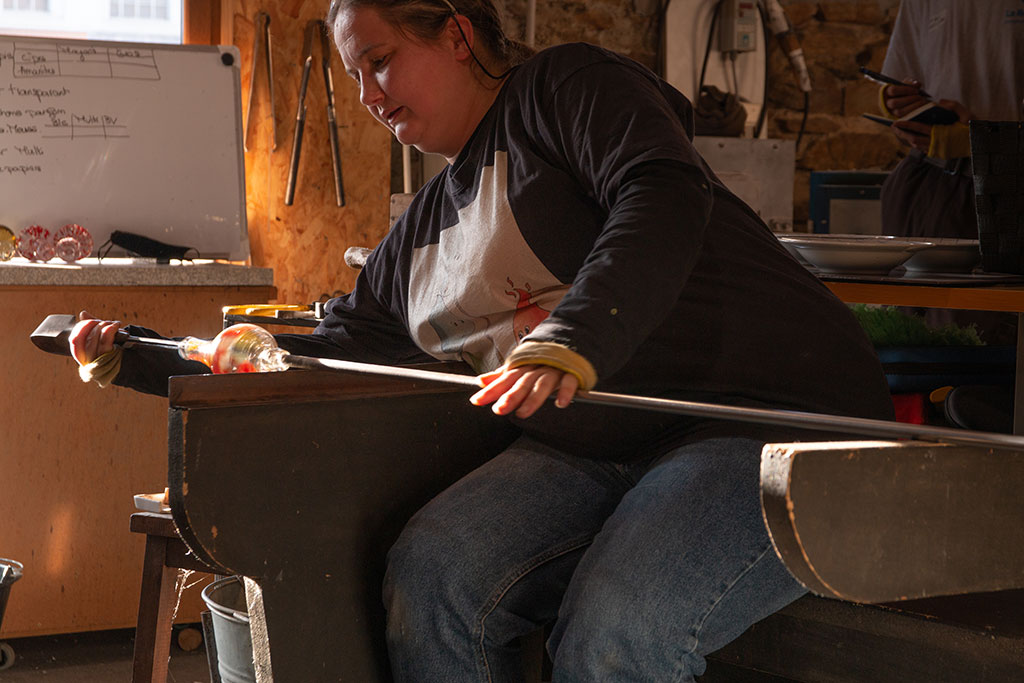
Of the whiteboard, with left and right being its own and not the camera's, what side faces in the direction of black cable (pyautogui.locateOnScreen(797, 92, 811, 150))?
left

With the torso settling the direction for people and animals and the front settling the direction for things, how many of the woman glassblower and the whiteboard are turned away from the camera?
0

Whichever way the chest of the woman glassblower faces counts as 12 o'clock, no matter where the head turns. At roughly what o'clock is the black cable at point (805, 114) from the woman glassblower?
The black cable is roughly at 5 o'clock from the woman glassblower.

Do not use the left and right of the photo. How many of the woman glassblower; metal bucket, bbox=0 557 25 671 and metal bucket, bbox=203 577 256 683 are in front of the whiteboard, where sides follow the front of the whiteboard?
3

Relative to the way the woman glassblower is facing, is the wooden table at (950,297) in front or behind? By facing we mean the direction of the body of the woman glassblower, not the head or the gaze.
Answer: behind

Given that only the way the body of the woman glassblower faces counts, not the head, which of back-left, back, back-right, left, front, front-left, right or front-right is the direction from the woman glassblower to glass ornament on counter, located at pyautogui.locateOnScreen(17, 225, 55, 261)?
right

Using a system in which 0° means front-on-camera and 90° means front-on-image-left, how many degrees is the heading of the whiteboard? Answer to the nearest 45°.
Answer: approximately 0°

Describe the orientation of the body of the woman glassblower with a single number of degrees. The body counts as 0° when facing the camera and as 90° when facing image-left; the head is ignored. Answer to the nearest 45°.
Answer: approximately 45°
